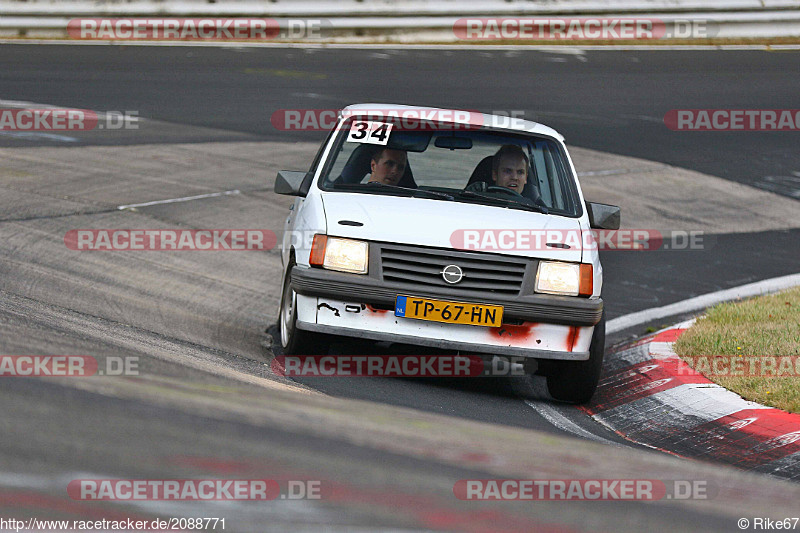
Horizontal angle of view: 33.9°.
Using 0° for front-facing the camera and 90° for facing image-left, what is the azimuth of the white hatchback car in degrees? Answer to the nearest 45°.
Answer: approximately 0°

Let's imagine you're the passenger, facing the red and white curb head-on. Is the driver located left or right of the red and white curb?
left

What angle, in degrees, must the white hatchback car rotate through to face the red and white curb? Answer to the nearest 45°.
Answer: approximately 90° to its left
